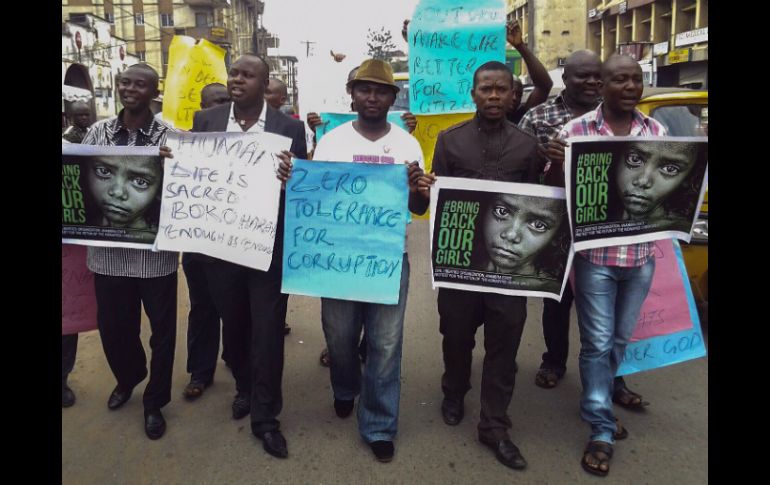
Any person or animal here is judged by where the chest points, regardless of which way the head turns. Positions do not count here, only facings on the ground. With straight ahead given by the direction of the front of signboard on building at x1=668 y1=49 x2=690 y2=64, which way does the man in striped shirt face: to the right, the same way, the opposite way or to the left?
to the left

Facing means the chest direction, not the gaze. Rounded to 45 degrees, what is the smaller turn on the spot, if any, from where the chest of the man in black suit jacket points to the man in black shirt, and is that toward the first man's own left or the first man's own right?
approximately 90° to the first man's own left

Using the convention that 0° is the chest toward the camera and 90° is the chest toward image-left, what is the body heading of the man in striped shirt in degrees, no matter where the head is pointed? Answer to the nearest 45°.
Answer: approximately 0°

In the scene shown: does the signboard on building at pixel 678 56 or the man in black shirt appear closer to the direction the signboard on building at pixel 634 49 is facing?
the man in black shirt

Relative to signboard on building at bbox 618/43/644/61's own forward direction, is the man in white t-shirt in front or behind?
in front

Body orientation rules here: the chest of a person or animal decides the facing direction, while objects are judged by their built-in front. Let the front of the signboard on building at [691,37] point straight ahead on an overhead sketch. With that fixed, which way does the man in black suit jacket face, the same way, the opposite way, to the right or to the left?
to the left

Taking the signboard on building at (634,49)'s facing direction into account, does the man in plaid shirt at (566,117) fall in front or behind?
in front
